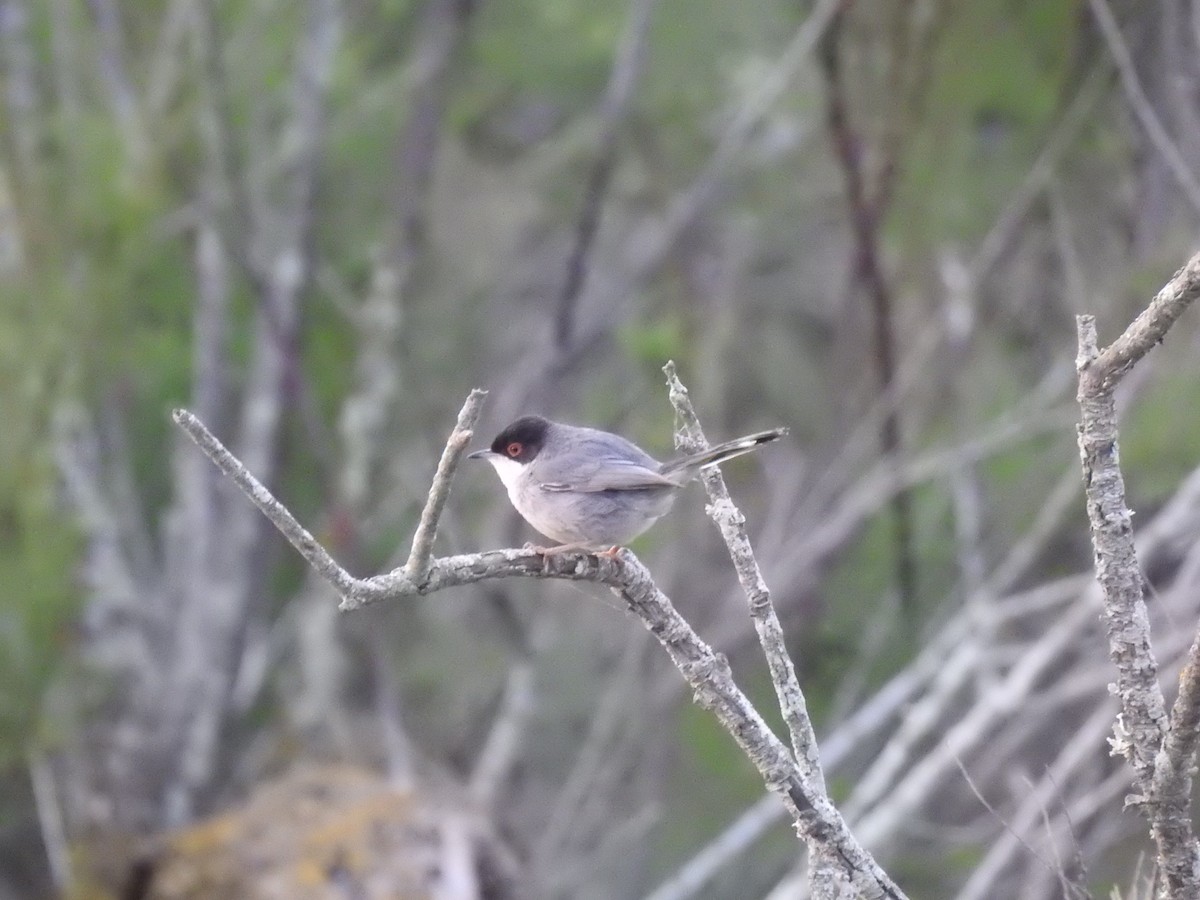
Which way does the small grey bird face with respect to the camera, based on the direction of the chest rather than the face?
to the viewer's left

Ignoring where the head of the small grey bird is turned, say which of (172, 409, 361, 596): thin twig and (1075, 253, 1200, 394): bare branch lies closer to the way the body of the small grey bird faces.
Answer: the thin twig

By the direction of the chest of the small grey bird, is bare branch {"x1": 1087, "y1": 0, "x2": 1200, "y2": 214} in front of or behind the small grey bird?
behind
